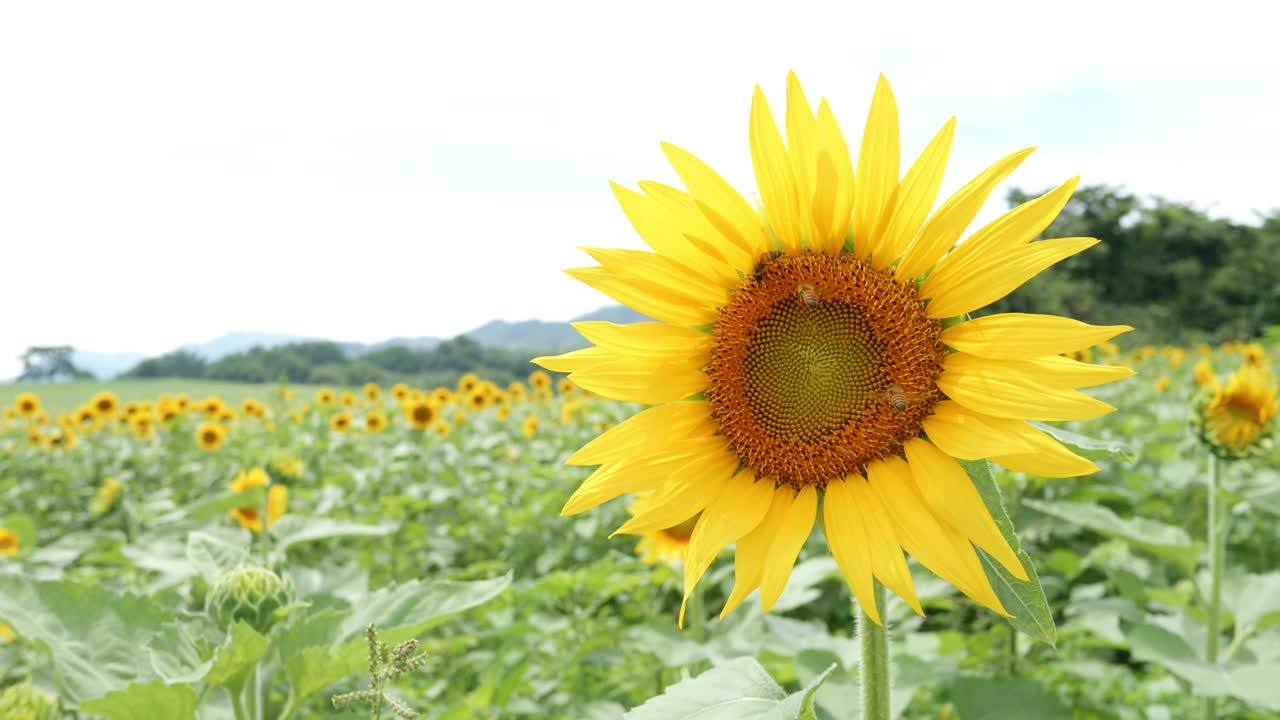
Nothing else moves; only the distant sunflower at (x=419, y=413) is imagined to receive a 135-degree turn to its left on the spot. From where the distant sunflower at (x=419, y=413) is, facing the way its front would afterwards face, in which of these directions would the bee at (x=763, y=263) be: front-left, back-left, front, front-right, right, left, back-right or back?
back-right

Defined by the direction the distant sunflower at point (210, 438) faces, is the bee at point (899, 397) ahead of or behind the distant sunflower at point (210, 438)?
ahead

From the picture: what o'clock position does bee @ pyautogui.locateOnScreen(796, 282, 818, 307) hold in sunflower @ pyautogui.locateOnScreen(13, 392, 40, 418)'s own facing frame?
The bee is roughly at 12 o'clock from the sunflower.

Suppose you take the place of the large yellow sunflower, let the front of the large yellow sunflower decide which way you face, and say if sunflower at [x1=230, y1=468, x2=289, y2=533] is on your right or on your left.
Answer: on your right

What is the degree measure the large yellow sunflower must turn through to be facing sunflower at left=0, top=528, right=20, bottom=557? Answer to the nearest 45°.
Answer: approximately 135° to its right

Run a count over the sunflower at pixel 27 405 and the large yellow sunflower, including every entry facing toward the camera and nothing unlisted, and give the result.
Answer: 2

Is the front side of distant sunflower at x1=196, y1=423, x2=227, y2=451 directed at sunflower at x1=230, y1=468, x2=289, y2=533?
yes

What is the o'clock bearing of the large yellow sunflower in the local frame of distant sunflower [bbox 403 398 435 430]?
The large yellow sunflower is roughly at 12 o'clock from the distant sunflower.

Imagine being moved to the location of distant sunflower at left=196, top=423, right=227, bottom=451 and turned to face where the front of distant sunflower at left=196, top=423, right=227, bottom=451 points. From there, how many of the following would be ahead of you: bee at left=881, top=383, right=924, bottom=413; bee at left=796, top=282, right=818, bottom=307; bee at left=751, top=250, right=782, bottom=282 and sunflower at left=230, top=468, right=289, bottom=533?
4

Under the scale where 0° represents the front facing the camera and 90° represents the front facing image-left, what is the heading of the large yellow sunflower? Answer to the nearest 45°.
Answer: approximately 0°

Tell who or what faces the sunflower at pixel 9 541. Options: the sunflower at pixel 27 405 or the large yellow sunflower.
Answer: the sunflower at pixel 27 405

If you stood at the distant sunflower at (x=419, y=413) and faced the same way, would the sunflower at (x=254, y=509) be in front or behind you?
in front

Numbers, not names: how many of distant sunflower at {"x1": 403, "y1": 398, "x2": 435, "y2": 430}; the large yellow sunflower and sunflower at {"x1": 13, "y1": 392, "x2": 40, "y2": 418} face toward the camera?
3

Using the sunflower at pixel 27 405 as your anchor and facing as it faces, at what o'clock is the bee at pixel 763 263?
The bee is roughly at 12 o'clock from the sunflower.

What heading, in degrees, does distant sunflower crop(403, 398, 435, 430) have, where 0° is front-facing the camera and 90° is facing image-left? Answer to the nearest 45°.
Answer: approximately 0°

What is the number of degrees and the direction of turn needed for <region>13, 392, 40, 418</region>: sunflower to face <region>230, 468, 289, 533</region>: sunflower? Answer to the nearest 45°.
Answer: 0° — it already faces it
